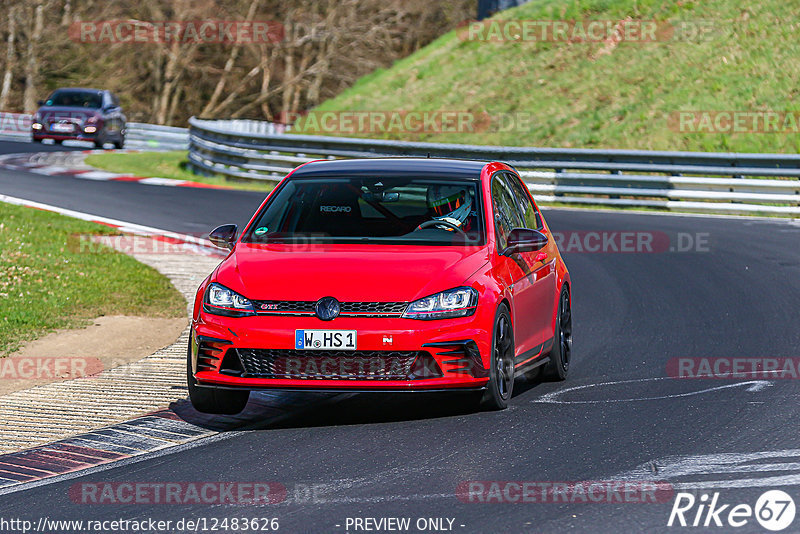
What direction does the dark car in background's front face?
toward the camera

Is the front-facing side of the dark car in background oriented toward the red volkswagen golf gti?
yes

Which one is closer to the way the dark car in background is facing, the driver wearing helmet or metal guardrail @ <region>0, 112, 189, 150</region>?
the driver wearing helmet

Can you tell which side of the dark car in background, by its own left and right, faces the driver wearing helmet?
front

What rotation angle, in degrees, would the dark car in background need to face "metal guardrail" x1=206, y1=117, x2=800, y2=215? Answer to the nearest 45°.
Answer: approximately 45° to its left

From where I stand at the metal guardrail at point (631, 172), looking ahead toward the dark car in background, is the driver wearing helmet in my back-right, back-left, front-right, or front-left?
back-left

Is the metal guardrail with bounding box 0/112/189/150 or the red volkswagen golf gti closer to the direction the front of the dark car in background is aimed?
the red volkswagen golf gti
